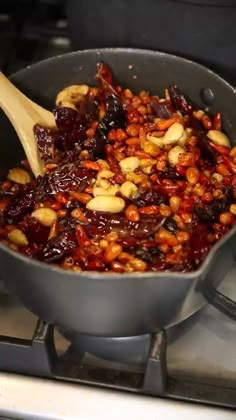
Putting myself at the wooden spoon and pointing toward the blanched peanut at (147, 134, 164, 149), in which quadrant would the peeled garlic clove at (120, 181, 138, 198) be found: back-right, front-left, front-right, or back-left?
front-right

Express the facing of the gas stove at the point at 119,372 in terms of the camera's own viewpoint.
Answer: facing the viewer

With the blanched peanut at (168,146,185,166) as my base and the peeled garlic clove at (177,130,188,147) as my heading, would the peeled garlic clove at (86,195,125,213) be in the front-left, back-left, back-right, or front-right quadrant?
back-left

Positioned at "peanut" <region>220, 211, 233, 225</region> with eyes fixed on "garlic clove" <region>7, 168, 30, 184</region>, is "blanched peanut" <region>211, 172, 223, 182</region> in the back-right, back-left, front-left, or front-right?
front-right

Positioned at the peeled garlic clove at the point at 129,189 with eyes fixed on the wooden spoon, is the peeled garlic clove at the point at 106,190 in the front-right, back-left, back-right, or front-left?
front-left
